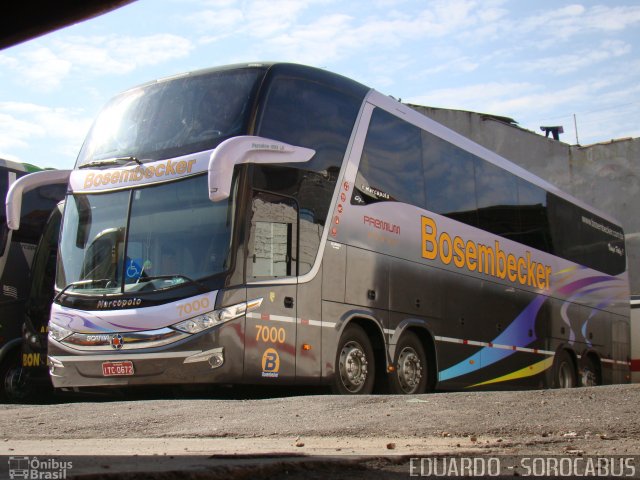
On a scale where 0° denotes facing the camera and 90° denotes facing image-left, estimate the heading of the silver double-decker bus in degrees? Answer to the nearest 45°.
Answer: approximately 45°
